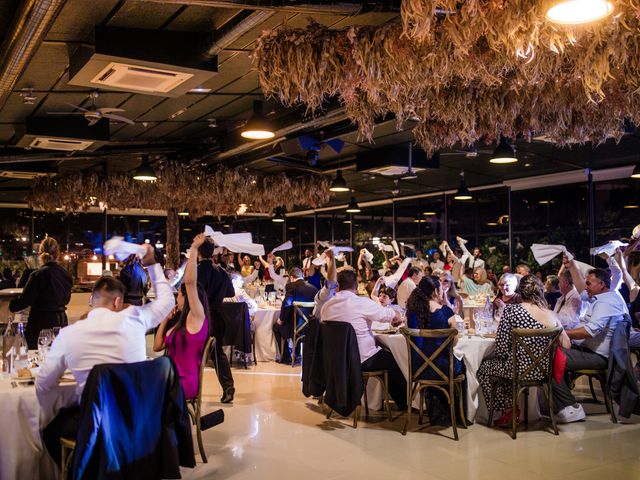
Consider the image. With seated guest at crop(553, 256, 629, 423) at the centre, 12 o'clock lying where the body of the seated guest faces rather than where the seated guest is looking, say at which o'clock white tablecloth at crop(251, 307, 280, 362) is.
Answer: The white tablecloth is roughly at 1 o'clock from the seated guest.

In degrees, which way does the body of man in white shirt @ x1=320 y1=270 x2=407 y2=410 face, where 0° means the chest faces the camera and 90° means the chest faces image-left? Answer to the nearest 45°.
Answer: approximately 225°

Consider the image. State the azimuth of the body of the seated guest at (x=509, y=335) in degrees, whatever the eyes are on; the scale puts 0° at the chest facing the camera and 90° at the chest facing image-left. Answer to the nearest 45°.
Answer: approximately 135°

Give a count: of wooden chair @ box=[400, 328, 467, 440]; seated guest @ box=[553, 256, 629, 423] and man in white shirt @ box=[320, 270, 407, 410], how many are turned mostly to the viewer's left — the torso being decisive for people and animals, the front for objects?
1

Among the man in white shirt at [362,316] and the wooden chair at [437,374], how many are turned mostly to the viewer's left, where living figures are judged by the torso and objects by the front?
0

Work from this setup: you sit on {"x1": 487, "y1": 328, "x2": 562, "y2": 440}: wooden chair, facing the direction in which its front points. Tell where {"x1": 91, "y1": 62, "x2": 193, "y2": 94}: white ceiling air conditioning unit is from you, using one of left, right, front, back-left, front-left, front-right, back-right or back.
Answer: front-left

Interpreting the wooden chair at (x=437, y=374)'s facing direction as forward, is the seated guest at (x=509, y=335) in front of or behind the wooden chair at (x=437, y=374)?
in front

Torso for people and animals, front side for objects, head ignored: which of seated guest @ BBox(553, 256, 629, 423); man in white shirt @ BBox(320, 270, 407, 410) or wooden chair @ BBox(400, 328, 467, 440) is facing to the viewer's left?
the seated guest

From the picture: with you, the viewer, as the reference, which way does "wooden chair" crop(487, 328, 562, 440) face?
facing away from the viewer and to the left of the viewer

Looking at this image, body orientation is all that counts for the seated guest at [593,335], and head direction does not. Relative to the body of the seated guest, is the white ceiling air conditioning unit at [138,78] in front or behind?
in front

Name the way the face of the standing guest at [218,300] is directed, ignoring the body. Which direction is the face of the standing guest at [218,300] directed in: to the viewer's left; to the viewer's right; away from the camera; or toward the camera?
away from the camera

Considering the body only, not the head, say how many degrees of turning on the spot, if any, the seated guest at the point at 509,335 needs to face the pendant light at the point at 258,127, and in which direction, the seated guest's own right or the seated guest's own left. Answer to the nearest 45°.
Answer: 0° — they already face it

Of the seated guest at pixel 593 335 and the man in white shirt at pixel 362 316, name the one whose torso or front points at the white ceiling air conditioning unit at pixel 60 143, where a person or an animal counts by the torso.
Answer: the seated guest

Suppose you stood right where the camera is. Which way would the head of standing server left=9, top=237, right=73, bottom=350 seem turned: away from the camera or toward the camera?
away from the camera

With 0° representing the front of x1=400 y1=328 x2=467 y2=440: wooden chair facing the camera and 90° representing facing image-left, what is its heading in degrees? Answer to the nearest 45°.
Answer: approximately 225°
